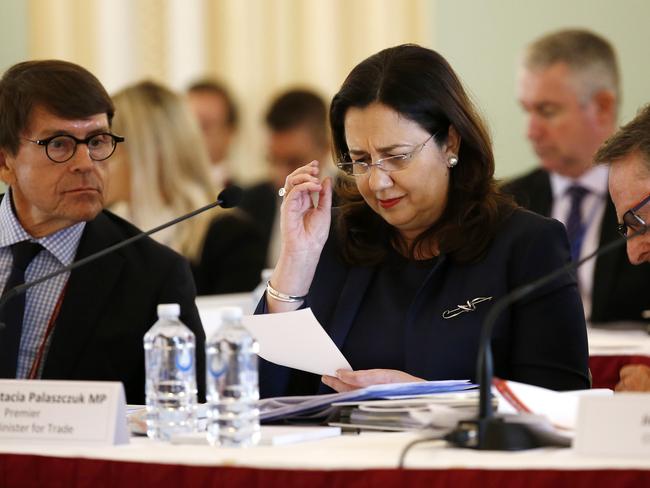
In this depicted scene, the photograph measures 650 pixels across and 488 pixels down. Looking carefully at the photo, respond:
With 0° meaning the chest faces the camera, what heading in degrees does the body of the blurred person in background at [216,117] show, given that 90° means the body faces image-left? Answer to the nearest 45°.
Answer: approximately 45°

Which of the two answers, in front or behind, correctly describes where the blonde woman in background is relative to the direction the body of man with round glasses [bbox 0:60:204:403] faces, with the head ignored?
behind

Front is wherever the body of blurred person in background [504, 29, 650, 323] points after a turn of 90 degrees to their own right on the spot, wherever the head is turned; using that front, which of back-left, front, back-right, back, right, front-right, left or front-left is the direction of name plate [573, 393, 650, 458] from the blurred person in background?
back-left

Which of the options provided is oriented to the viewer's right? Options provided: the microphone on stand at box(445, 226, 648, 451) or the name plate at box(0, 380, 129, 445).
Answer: the microphone on stand

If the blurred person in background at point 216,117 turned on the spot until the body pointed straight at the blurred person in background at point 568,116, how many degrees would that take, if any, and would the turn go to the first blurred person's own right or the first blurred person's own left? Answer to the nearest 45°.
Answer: approximately 90° to the first blurred person's own left

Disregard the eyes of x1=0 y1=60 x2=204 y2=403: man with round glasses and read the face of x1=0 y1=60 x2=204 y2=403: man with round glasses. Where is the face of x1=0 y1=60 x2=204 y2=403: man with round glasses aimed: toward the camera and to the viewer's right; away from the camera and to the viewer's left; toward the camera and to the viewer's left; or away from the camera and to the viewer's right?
toward the camera and to the viewer's right

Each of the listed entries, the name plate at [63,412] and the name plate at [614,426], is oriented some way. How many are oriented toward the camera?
2

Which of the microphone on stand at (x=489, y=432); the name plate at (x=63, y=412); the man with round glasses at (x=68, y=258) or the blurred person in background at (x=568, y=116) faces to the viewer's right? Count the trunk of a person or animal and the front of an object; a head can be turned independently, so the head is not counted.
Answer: the microphone on stand

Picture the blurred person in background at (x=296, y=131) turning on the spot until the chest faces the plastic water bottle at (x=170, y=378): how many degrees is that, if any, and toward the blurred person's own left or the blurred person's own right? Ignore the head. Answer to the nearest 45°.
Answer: approximately 45° to the blurred person's own left
